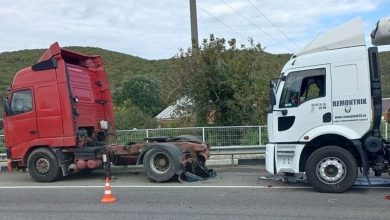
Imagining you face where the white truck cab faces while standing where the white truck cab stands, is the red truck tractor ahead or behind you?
ahead

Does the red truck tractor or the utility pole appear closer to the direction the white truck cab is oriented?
the red truck tractor

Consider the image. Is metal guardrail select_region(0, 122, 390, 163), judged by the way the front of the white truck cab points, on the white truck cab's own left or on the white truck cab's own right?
on the white truck cab's own right

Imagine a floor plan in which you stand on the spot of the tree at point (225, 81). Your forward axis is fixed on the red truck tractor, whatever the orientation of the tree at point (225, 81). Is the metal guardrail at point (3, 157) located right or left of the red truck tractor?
right

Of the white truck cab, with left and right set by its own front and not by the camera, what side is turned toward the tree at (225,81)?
right

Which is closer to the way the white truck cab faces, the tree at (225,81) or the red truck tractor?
the red truck tractor

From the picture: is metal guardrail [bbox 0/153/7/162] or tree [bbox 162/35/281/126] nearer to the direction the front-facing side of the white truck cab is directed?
the metal guardrail

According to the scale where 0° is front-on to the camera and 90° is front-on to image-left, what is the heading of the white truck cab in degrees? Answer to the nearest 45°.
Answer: approximately 90°
